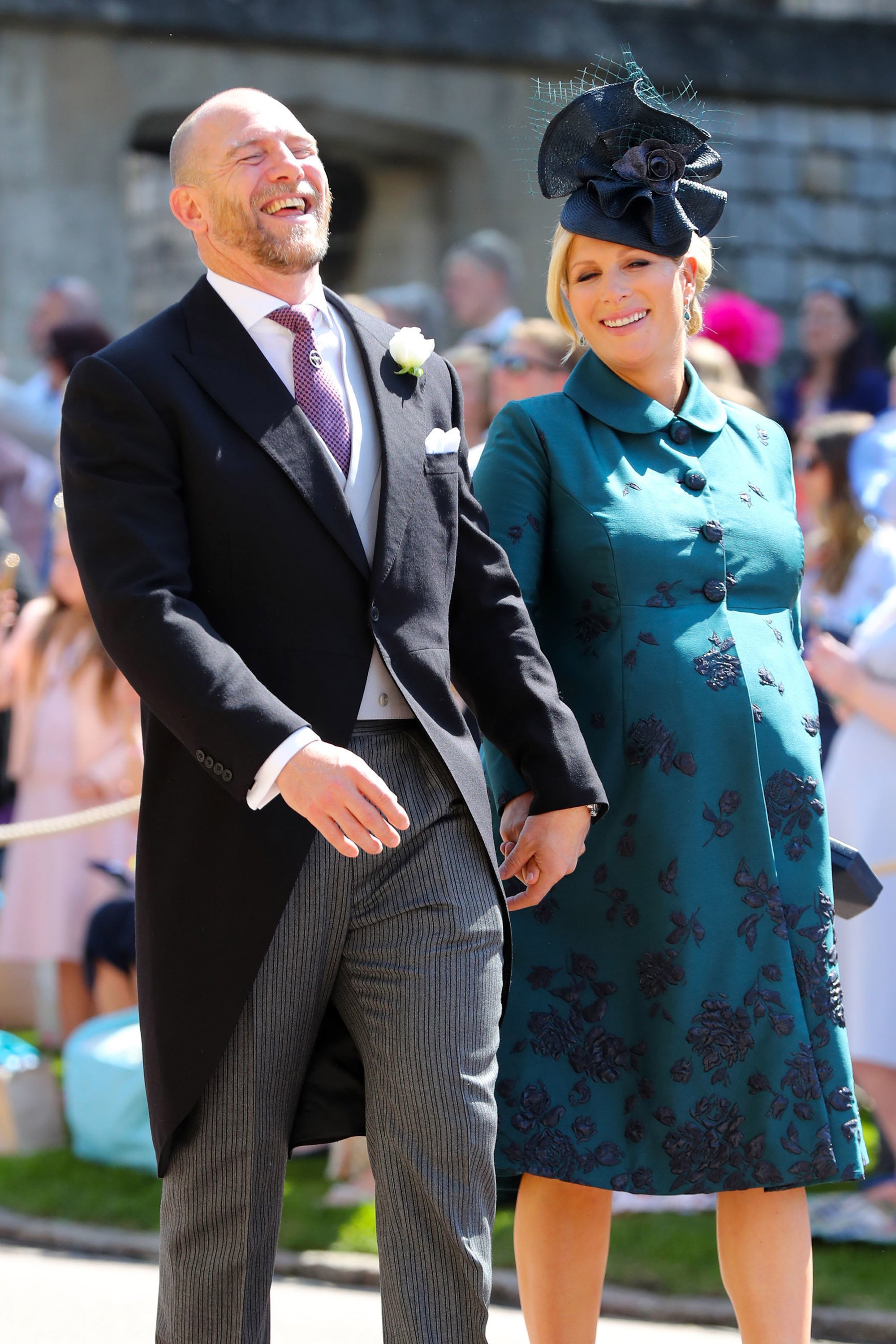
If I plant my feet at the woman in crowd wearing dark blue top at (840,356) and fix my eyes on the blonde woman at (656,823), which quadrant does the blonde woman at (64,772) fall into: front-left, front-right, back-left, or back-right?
front-right

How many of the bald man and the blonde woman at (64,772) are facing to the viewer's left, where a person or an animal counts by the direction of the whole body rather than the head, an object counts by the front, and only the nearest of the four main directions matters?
0

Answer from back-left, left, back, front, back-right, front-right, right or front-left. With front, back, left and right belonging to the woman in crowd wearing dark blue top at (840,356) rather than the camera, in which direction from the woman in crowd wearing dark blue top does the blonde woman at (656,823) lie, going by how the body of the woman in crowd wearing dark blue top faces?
front-left

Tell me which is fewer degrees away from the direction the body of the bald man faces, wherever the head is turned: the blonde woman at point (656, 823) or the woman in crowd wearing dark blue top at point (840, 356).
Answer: the blonde woman

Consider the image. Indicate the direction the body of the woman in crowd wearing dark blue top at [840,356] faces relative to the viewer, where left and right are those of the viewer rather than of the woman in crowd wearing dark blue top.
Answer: facing the viewer and to the left of the viewer

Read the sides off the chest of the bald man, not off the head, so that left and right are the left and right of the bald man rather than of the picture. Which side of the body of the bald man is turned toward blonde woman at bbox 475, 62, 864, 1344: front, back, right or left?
left

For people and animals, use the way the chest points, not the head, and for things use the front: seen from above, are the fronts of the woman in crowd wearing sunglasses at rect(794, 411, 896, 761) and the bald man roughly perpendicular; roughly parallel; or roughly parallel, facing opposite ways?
roughly perpendicular

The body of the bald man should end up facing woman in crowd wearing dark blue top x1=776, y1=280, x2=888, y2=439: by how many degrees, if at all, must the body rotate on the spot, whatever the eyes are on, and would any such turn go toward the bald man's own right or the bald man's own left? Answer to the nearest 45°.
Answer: approximately 135° to the bald man's own left

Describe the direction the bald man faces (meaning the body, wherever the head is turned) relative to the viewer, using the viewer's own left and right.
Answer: facing the viewer and to the right of the viewer
